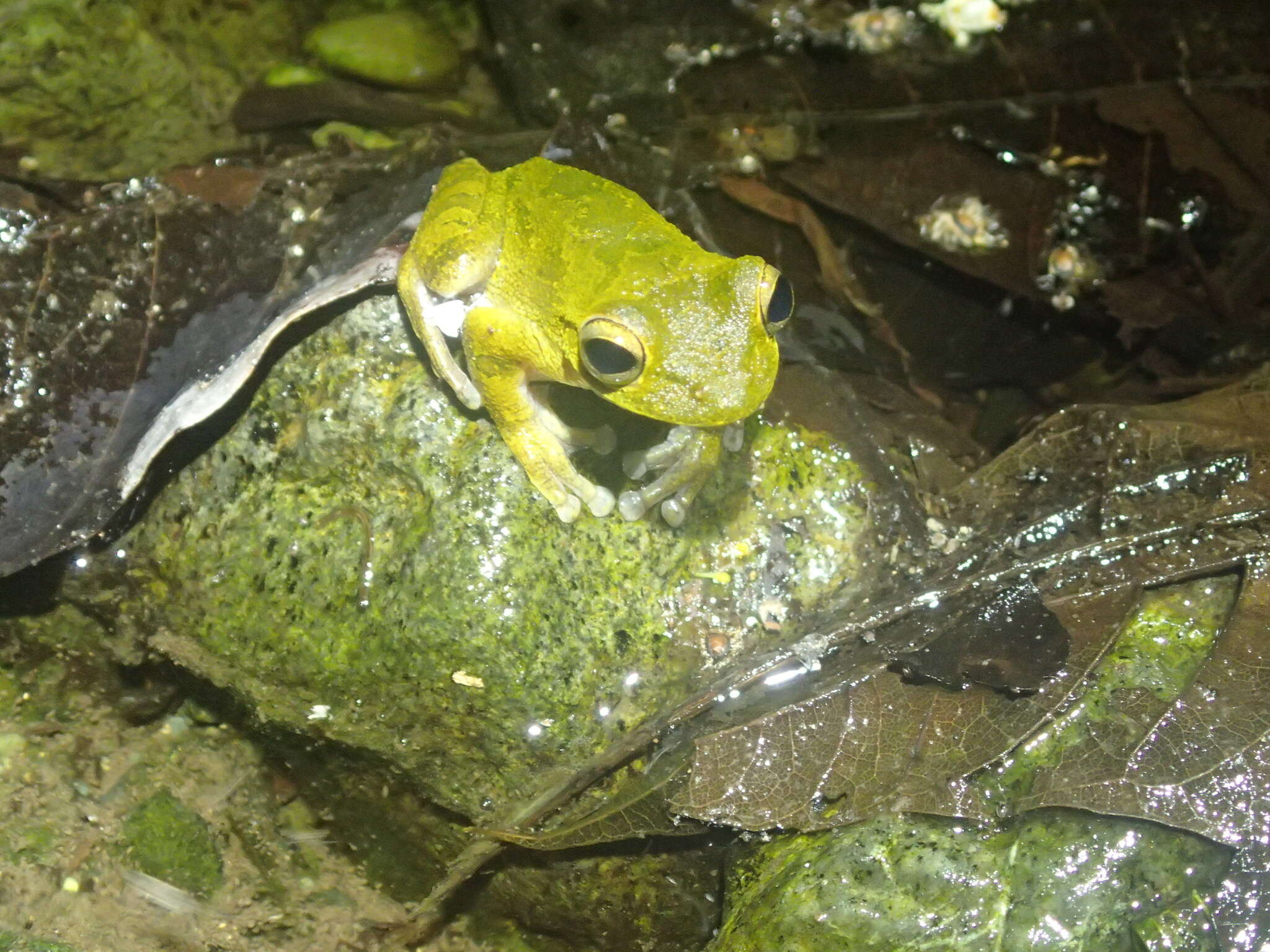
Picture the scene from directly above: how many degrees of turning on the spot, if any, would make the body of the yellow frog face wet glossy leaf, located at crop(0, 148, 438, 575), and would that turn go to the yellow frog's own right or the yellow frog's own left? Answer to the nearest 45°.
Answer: approximately 135° to the yellow frog's own right

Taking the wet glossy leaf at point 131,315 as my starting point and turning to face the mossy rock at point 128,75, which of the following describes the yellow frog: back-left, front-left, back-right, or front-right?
back-right

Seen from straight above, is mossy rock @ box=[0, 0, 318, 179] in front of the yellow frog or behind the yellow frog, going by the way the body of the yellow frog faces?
behind

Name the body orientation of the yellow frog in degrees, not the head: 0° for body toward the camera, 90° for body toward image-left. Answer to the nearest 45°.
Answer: approximately 315°
